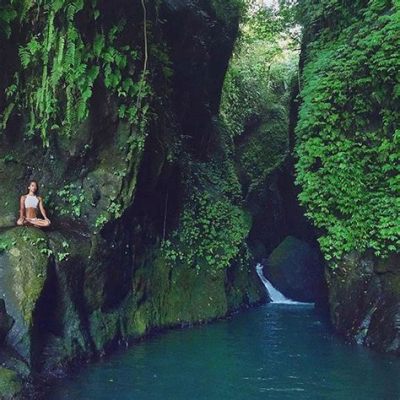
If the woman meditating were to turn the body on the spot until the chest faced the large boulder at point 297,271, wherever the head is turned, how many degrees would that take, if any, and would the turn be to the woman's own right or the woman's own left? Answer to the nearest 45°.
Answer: approximately 135° to the woman's own left

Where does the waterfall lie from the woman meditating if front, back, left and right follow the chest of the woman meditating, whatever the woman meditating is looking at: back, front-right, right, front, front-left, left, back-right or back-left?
back-left

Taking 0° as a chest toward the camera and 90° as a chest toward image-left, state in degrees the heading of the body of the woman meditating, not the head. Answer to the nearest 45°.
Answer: approximately 0°
